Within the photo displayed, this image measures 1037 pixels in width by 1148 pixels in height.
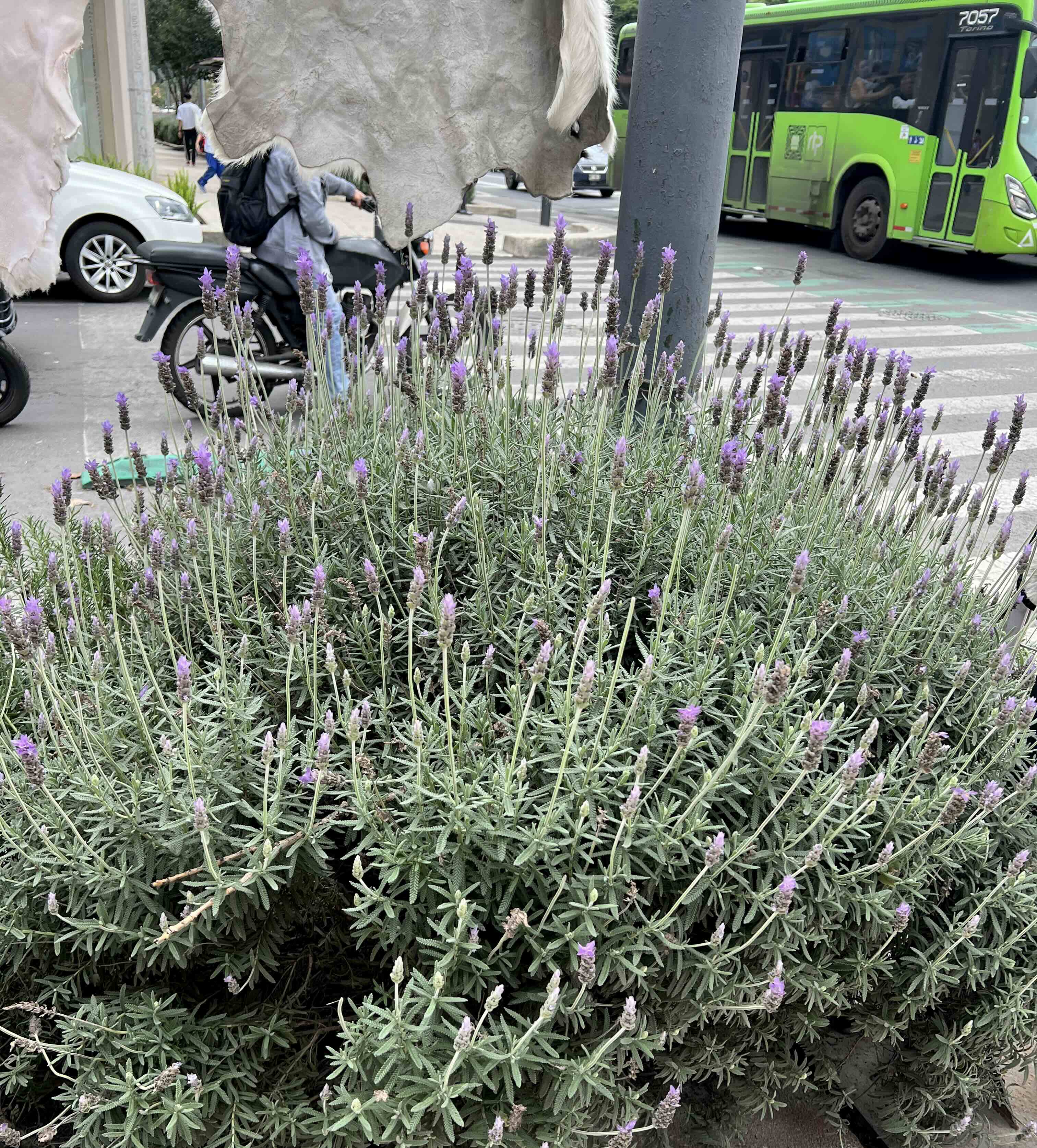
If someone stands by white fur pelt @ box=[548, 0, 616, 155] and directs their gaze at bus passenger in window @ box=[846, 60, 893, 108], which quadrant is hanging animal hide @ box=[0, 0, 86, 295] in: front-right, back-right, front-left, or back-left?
back-left

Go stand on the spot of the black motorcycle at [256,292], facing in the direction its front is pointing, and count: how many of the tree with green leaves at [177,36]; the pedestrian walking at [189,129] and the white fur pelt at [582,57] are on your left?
2

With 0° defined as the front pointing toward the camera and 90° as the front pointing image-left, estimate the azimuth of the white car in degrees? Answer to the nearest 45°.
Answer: approximately 270°

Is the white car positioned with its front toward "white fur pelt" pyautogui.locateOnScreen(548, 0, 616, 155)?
no

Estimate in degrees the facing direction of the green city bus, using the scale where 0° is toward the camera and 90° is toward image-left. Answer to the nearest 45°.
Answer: approximately 315°

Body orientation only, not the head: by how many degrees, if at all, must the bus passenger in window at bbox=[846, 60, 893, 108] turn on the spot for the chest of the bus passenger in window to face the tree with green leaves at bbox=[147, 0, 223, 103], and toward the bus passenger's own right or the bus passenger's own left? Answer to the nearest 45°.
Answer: approximately 135° to the bus passenger's own left

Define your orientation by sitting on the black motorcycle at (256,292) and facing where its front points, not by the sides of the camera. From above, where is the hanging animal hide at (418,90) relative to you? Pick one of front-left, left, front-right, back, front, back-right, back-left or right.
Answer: right

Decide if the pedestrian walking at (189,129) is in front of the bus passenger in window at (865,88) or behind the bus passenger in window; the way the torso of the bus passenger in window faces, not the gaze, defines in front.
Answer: behind

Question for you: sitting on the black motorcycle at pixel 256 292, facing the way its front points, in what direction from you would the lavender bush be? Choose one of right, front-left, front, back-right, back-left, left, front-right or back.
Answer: right

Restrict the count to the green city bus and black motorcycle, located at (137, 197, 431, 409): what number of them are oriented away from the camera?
0

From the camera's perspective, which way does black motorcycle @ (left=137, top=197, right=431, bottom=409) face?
to the viewer's right

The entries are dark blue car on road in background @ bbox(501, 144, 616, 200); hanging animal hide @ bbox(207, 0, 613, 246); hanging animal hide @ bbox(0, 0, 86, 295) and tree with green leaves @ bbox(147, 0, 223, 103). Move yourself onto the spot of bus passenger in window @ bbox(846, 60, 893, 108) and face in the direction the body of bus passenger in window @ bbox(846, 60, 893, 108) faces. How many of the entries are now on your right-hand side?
2

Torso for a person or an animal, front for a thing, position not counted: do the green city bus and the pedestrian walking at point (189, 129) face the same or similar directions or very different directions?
very different directions

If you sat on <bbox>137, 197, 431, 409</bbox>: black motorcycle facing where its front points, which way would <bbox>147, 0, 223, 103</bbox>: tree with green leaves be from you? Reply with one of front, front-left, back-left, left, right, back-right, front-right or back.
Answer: left
